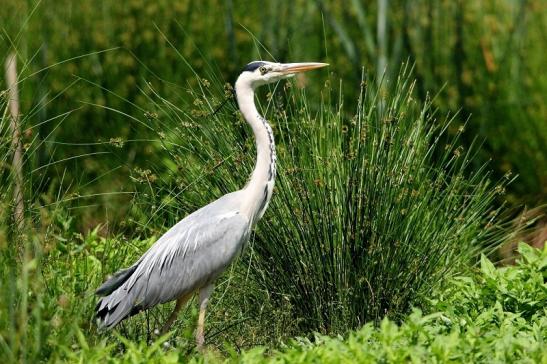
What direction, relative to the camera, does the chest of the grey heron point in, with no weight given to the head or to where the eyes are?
to the viewer's right

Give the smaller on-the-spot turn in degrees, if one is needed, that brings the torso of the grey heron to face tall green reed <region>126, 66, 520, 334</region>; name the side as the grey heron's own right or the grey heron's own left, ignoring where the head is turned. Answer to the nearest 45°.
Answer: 0° — it already faces it
